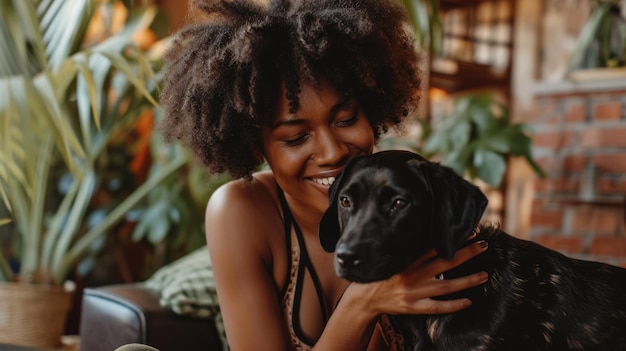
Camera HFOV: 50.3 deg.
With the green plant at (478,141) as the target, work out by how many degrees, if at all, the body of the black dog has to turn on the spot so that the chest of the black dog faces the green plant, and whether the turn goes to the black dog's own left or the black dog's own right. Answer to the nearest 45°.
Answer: approximately 135° to the black dog's own right

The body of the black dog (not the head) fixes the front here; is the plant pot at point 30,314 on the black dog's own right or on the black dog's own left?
on the black dog's own right

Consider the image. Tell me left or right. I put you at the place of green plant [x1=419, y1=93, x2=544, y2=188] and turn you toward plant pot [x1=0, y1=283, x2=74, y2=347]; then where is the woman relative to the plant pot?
left

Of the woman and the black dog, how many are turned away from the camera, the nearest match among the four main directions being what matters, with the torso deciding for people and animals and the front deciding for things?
0

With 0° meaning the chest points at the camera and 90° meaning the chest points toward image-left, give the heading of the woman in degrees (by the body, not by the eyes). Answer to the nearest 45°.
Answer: approximately 315°

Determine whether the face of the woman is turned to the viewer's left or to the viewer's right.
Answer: to the viewer's right

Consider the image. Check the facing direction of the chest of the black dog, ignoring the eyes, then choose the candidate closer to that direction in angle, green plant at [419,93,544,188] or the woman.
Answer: the woman

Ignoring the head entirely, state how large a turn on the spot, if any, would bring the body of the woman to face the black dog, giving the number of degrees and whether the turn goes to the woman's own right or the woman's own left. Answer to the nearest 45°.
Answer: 0° — they already face it

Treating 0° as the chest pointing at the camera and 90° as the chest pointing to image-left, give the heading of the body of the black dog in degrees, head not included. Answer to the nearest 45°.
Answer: approximately 45°

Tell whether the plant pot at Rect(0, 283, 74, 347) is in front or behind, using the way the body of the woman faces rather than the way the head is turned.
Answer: behind

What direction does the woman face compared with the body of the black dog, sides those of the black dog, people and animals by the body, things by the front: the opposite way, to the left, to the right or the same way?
to the left

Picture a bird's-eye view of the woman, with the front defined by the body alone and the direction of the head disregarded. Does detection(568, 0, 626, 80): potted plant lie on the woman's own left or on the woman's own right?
on the woman's own left
